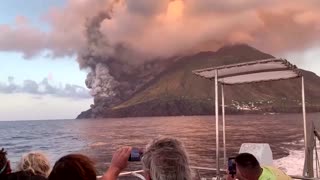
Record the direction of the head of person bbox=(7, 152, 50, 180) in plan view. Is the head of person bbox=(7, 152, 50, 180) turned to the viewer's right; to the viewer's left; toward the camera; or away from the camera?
away from the camera

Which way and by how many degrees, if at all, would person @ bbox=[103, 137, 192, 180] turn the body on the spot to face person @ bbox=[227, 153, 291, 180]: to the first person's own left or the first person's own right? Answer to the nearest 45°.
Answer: approximately 45° to the first person's own right

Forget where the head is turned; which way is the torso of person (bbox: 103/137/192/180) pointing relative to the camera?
away from the camera
